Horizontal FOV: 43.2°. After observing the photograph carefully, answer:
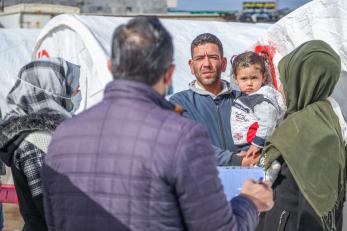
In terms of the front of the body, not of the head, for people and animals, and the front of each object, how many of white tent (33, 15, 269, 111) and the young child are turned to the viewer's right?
0

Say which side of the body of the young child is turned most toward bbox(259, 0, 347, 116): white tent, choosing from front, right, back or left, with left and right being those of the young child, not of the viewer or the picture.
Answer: back

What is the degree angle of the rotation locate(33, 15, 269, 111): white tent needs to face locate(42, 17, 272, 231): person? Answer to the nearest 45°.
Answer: approximately 45° to its left

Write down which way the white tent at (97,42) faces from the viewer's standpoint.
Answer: facing the viewer and to the left of the viewer

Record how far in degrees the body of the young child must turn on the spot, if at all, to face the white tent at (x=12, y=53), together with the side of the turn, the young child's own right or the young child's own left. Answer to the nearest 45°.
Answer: approximately 90° to the young child's own right

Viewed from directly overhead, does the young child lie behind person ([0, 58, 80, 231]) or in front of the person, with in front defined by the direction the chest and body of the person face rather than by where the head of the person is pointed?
in front

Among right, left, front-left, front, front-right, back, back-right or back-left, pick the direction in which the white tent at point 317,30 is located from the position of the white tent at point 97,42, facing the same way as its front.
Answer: left

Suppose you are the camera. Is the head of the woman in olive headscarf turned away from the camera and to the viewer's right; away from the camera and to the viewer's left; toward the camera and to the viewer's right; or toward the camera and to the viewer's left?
away from the camera and to the viewer's left

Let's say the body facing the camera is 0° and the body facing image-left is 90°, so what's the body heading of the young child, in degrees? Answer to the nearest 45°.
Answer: approximately 45°

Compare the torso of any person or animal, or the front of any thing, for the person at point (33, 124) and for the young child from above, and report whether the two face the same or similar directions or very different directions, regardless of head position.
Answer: very different directions

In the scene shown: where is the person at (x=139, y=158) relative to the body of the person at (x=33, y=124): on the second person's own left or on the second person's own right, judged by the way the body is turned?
on the second person's own right

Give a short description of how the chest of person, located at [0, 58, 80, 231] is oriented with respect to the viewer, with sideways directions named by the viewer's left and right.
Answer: facing away from the viewer and to the right of the viewer
